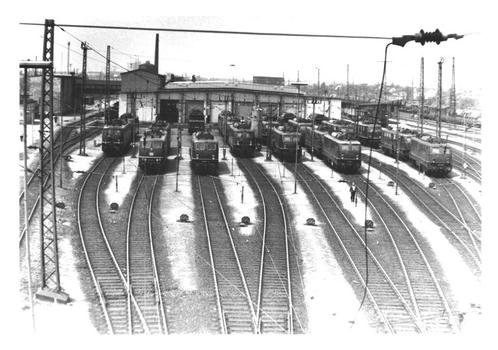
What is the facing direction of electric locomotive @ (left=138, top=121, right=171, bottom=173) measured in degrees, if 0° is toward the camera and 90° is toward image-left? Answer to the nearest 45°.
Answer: approximately 0°

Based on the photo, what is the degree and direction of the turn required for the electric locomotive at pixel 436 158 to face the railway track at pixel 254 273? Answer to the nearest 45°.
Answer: approximately 45° to its right

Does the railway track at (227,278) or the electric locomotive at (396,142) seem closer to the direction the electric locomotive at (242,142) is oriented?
the railway track
